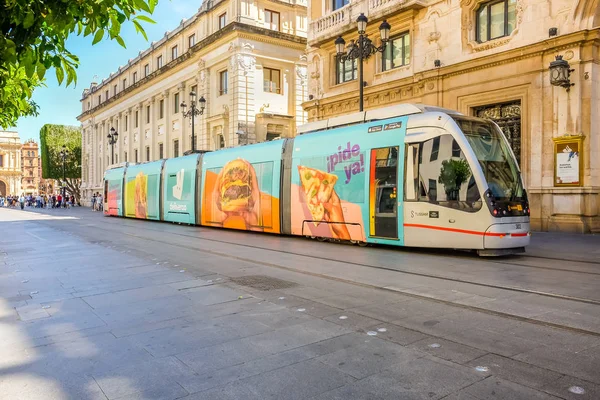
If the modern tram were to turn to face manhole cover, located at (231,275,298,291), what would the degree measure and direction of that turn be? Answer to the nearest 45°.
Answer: approximately 90° to its right

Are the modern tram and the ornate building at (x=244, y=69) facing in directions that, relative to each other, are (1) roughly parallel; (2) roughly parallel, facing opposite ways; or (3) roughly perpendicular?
roughly perpendicular

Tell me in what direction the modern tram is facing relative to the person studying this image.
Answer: facing the viewer and to the right of the viewer

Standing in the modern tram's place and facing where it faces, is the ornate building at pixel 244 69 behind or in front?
behind

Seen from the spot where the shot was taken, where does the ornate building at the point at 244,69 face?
facing the viewer and to the left of the viewer

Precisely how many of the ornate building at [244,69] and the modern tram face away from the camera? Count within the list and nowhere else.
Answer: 0

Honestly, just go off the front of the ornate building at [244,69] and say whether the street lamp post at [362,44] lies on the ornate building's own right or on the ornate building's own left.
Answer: on the ornate building's own left

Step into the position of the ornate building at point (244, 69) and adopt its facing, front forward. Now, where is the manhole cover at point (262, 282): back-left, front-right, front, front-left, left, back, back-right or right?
front-left
